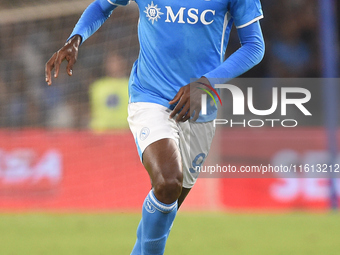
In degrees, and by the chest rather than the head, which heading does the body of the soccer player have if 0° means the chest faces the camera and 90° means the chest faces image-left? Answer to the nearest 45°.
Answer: approximately 0°
